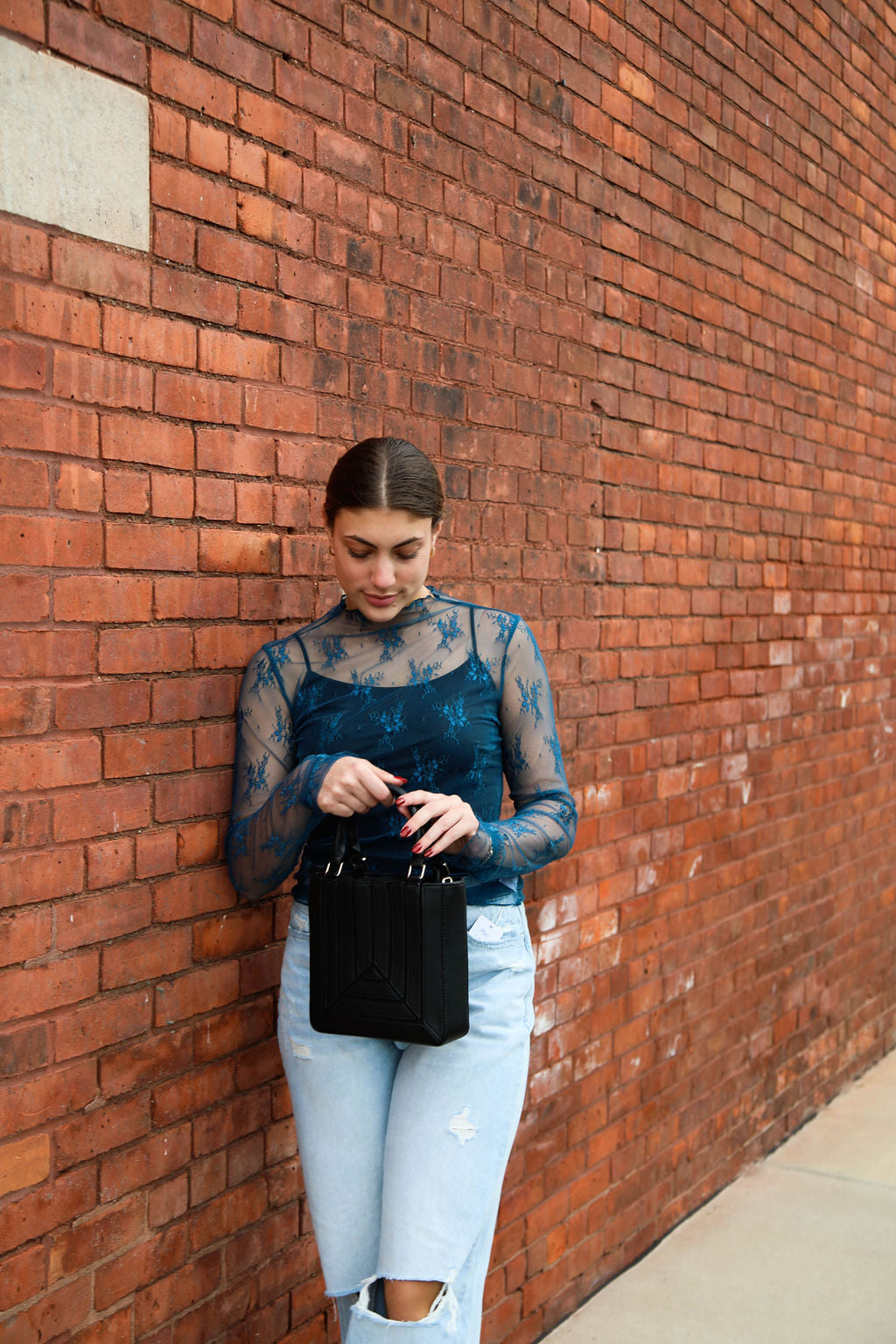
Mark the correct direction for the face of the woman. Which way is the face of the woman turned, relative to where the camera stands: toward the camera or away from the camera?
toward the camera

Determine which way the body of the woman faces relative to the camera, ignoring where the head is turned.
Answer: toward the camera
